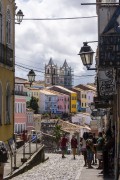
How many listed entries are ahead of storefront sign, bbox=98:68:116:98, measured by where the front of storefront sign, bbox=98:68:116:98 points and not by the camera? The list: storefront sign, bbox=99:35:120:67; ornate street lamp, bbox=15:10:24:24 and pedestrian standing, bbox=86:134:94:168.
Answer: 1

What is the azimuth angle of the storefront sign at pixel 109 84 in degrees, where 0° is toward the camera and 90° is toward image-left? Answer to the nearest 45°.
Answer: approximately 0°

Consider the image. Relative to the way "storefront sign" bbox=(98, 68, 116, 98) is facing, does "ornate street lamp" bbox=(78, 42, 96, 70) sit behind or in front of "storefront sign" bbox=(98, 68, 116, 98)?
behind

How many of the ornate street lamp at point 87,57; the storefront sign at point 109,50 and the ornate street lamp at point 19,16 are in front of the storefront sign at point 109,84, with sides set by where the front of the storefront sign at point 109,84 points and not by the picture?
1
